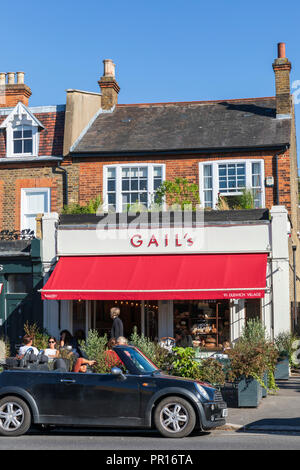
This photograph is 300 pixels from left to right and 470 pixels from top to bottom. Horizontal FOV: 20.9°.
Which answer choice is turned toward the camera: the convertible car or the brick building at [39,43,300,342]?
the brick building

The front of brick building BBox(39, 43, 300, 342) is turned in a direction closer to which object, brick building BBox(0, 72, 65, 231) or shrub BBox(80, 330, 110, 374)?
the shrub

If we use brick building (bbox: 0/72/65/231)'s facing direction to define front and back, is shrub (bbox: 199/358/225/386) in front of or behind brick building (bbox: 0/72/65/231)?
in front

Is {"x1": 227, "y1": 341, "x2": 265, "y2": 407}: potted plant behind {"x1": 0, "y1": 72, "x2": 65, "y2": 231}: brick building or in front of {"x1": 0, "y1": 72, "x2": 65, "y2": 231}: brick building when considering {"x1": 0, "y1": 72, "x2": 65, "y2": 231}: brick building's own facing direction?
in front

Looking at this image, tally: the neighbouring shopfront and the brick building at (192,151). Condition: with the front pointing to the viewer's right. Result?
0

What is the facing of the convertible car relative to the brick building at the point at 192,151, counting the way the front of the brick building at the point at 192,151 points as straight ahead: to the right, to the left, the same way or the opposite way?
to the left

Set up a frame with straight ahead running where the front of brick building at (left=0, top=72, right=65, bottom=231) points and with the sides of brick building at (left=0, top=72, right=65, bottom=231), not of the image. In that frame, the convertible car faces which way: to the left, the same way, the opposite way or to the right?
to the left

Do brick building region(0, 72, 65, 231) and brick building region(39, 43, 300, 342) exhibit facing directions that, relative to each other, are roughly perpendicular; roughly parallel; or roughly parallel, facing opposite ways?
roughly parallel

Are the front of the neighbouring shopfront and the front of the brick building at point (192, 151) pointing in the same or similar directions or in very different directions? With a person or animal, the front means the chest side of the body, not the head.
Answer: same or similar directions

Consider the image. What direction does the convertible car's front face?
to the viewer's right

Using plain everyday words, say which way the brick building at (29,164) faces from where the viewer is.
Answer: facing the viewer

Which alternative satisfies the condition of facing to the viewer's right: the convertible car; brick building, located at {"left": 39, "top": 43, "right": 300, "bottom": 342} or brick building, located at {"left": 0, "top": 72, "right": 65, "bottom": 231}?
the convertible car

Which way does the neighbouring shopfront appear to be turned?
toward the camera
